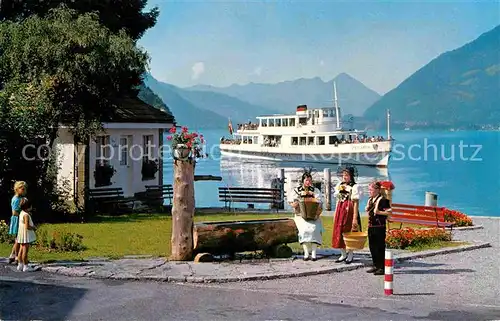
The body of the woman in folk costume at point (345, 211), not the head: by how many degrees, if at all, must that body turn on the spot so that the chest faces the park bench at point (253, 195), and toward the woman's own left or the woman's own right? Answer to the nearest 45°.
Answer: approximately 135° to the woman's own right

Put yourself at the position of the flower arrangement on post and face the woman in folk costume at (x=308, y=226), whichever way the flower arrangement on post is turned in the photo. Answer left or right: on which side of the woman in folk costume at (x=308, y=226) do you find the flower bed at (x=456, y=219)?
left

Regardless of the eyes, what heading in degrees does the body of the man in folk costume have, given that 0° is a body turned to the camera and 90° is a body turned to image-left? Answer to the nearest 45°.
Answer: approximately 45°

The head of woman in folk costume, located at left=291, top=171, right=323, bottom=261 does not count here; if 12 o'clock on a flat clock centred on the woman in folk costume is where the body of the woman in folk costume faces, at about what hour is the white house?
The white house is roughly at 5 o'clock from the woman in folk costume.

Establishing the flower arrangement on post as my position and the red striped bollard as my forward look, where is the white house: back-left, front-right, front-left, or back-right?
back-left

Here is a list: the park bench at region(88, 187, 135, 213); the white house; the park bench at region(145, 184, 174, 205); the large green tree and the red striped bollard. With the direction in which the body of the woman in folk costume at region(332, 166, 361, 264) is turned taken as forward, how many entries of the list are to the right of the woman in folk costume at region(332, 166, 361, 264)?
4
